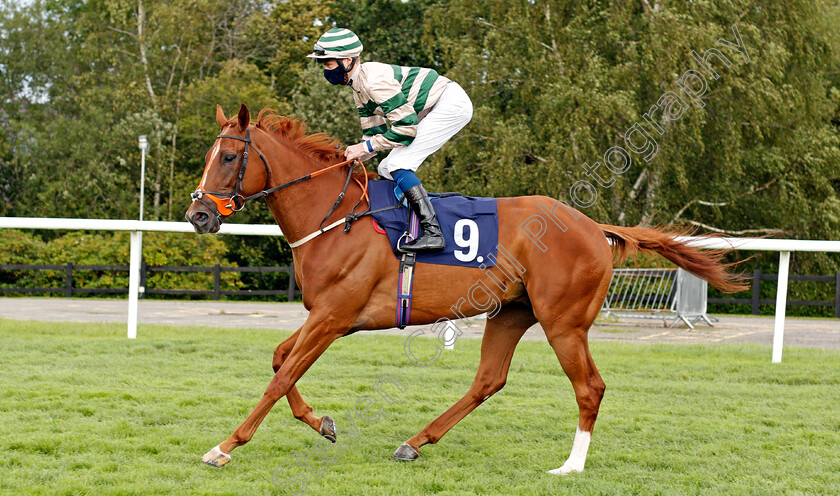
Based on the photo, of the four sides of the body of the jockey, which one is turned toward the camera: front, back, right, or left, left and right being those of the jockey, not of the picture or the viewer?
left

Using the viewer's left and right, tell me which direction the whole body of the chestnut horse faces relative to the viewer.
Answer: facing to the left of the viewer

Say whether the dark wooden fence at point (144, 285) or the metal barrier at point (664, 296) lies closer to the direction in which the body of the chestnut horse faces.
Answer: the dark wooden fence

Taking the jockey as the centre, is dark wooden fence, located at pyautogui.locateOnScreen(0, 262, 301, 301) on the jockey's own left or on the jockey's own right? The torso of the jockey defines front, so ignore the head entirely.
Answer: on the jockey's own right

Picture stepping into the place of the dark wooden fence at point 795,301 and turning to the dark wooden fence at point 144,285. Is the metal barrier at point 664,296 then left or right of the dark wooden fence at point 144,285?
left

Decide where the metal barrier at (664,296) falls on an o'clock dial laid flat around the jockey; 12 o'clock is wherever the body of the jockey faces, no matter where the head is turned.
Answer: The metal barrier is roughly at 4 o'clock from the jockey.

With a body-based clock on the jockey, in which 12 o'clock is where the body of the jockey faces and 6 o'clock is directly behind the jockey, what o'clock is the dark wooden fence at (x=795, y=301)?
The dark wooden fence is roughly at 4 o'clock from the jockey.

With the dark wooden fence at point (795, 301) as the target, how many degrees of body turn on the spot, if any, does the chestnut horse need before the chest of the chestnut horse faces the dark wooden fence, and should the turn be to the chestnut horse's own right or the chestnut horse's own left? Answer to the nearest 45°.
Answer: approximately 135° to the chestnut horse's own right
